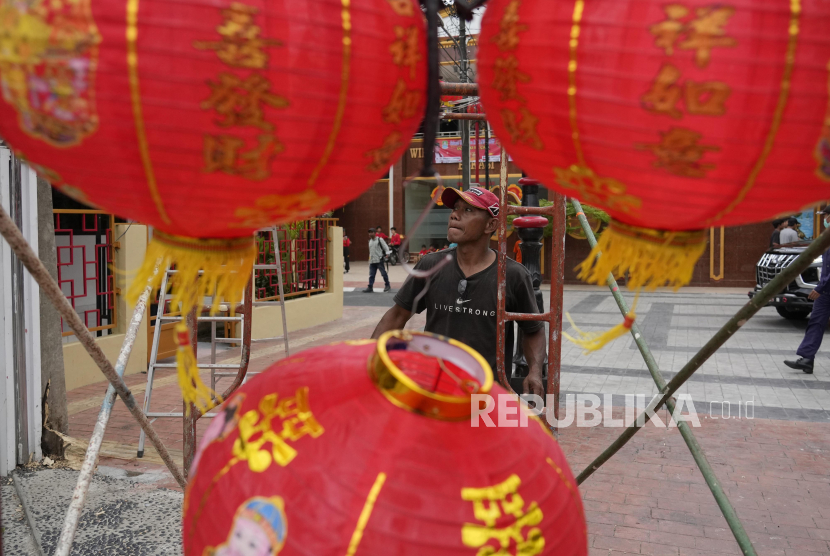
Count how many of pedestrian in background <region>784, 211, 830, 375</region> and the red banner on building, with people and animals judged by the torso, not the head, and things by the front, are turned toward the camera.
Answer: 1

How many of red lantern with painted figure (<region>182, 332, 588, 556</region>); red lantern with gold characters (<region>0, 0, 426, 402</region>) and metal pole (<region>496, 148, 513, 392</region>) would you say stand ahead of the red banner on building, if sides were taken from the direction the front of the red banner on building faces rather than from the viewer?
3

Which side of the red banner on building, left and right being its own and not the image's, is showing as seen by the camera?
front

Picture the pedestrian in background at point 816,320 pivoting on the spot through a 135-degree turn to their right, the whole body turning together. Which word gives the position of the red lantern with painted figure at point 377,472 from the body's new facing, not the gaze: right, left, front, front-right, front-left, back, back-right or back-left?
back-right

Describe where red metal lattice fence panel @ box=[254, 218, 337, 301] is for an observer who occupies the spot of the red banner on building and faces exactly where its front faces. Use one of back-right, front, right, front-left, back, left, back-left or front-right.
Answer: front

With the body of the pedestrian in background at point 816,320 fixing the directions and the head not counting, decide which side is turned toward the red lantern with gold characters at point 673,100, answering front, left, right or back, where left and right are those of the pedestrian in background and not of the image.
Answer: left

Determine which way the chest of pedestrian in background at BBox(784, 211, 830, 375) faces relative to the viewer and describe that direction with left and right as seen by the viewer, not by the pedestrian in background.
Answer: facing to the left of the viewer

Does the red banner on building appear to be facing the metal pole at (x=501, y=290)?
yes

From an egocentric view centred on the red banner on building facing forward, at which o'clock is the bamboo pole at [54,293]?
The bamboo pole is roughly at 12 o'clock from the red banner on building.

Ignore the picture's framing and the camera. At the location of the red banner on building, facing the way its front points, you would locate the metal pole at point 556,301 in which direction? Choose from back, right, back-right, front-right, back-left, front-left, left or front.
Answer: front

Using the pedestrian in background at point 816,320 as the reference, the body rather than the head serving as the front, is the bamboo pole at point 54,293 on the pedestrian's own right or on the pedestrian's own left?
on the pedestrian's own left

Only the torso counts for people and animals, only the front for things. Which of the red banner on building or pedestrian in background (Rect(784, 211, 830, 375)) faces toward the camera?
the red banner on building
